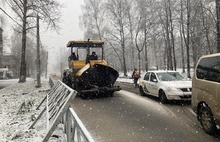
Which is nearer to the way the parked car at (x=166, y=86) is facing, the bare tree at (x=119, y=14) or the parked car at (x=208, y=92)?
the parked car

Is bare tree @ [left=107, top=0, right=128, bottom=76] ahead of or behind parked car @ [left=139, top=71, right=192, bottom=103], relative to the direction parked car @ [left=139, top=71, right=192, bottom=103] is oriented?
behind

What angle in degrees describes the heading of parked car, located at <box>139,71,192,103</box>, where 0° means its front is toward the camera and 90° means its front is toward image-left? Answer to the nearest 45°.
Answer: approximately 315°

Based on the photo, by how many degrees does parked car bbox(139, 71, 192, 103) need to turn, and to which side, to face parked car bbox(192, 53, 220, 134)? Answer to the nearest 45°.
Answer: approximately 45° to its right

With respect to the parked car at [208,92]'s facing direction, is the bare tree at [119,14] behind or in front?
behind
